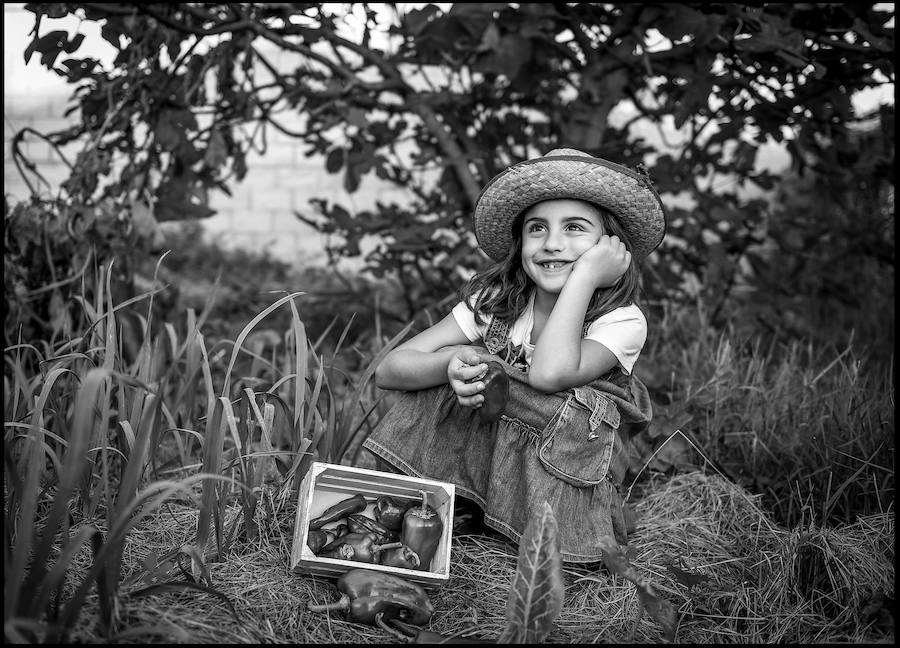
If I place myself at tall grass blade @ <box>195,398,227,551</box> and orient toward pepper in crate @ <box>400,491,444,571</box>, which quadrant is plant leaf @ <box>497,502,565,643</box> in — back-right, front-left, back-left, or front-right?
front-right

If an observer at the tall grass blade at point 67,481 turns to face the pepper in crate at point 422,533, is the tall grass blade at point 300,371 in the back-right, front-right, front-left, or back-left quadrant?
front-left

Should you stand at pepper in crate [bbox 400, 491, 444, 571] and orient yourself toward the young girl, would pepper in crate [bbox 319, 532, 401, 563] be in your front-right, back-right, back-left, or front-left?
back-left

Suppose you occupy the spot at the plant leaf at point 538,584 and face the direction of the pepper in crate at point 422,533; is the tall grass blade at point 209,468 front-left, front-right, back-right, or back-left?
front-left

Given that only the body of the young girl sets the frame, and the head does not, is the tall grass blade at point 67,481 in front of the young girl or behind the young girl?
in front
